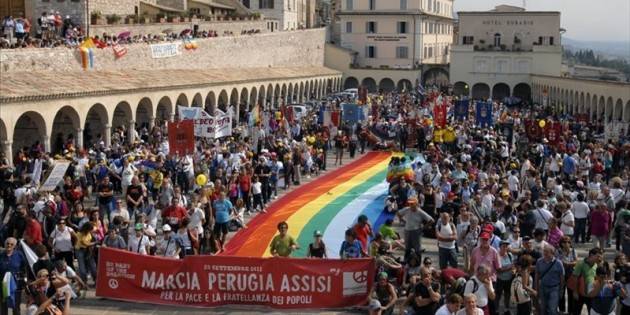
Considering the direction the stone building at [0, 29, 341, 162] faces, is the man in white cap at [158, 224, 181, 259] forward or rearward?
forward

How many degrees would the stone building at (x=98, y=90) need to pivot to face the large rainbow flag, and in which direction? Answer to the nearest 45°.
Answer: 0° — it already faces it

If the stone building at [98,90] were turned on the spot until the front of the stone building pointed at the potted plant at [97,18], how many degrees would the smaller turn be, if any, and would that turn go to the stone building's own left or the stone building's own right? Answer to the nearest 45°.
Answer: approximately 135° to the stone building's own left

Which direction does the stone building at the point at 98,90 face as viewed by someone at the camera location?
facing the viewer and to the right of the viewer

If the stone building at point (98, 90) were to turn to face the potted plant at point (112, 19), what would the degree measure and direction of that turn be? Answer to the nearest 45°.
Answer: approximately 135° to its left

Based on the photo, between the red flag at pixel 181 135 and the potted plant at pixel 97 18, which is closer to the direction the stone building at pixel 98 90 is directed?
the red flag

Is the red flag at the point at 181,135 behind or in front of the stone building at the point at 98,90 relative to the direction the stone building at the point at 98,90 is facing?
in front

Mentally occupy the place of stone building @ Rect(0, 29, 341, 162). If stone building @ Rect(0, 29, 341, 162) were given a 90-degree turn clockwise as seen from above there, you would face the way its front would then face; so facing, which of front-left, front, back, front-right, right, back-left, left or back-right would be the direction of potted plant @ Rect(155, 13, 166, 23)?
back-right
